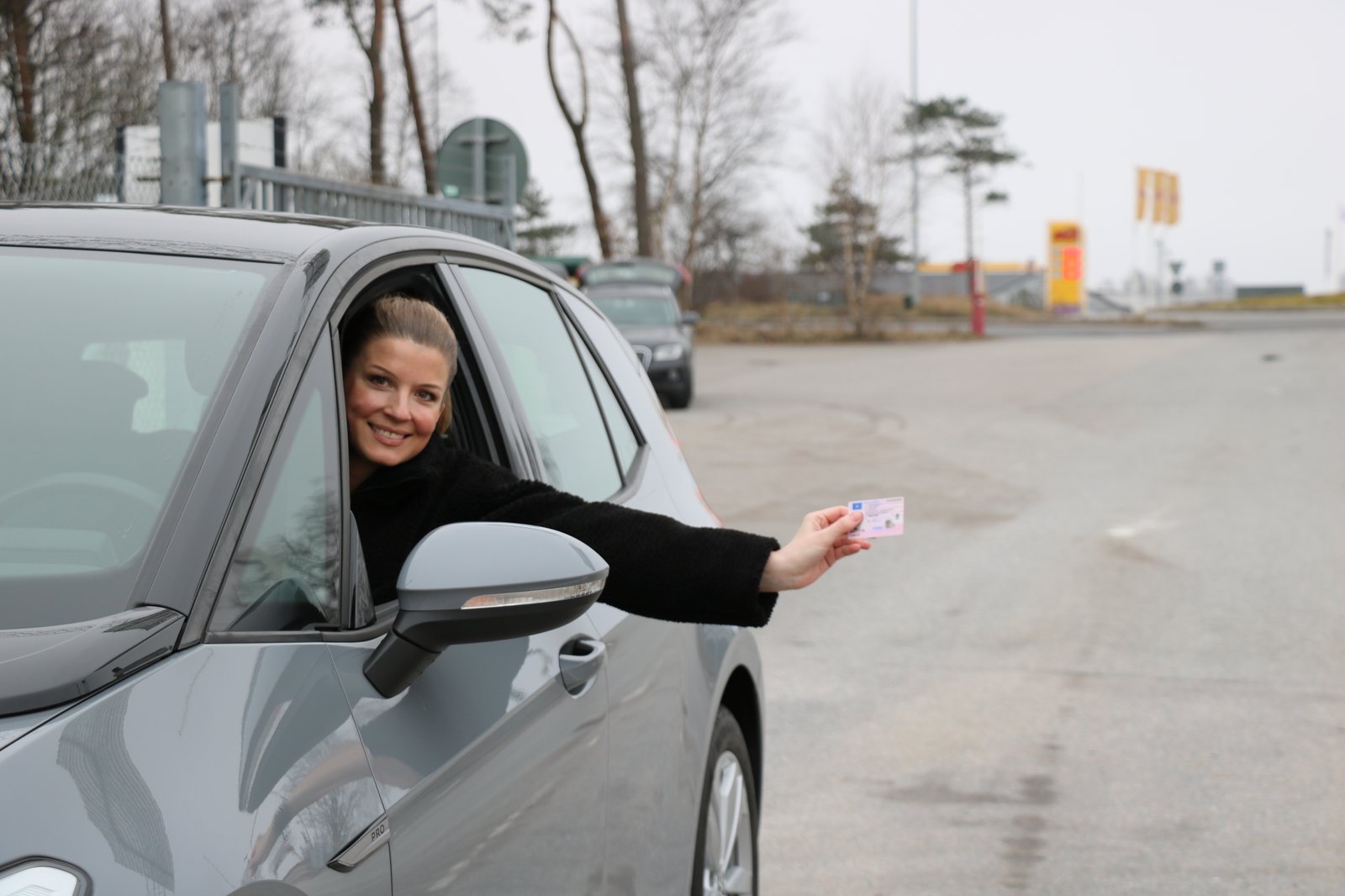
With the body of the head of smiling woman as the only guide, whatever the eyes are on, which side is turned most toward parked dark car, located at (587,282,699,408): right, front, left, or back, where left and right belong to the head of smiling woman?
back

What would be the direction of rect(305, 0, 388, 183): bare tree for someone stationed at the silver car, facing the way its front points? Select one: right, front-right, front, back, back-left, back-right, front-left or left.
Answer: back-right

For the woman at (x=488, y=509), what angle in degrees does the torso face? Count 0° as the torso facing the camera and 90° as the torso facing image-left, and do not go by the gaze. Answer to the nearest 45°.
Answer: approximately 0°

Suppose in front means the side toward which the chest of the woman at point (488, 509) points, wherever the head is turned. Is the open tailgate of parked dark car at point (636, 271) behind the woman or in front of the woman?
behind

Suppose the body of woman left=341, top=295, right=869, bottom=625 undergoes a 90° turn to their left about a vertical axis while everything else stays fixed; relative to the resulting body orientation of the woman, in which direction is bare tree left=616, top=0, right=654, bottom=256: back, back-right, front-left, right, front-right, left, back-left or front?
left

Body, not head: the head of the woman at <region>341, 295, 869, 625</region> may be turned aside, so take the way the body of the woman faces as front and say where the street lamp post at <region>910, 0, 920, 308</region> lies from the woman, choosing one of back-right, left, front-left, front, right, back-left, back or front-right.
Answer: back

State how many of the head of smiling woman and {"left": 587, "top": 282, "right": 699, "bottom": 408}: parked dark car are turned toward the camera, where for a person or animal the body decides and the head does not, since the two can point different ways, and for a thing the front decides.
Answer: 2

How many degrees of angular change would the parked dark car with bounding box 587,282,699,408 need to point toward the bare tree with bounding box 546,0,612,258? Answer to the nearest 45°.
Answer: approximately 180°

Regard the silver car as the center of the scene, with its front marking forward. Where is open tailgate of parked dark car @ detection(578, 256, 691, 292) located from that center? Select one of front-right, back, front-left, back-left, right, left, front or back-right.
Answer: back-right

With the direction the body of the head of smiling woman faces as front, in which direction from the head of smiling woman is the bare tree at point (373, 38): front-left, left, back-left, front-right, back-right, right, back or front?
back
